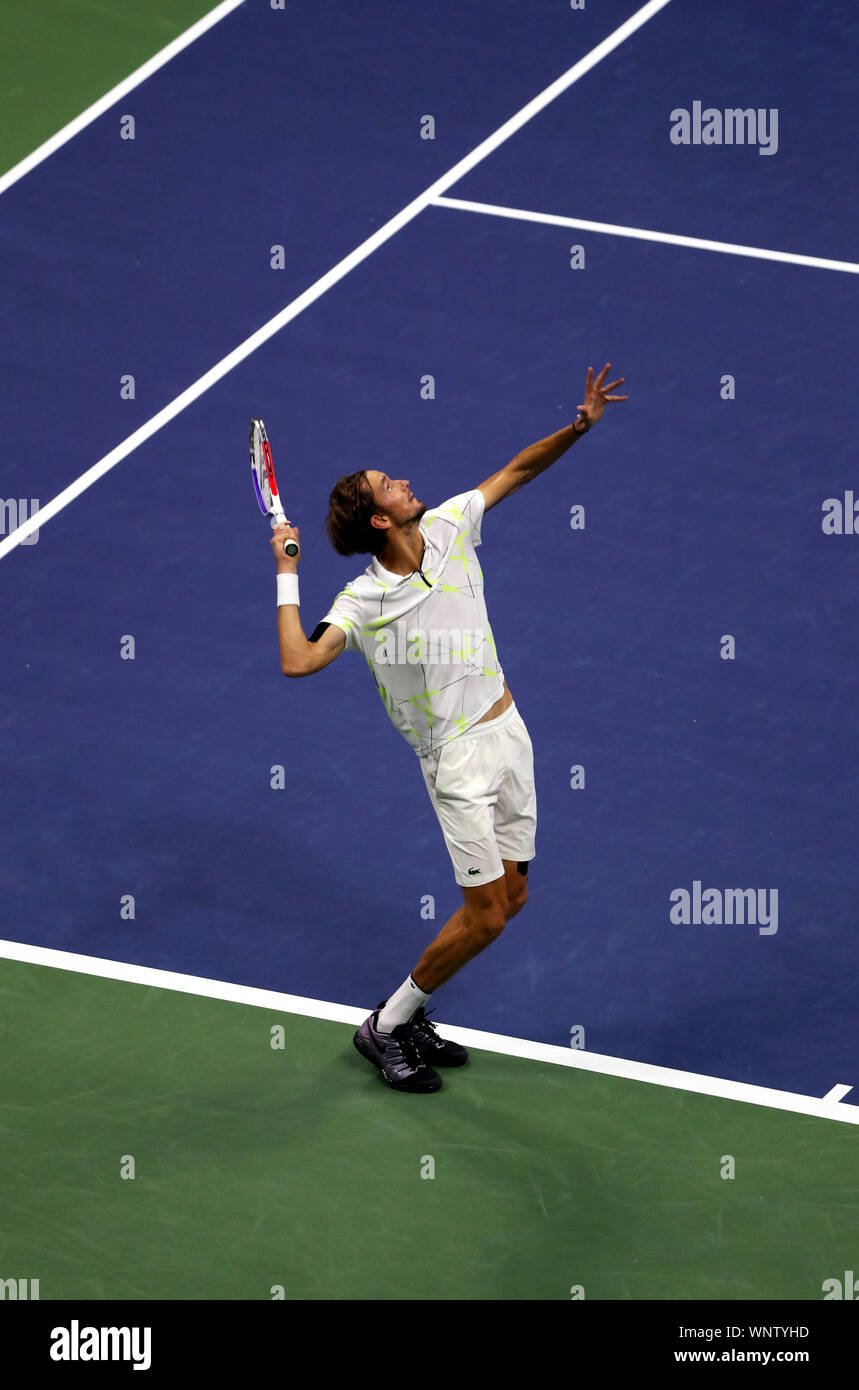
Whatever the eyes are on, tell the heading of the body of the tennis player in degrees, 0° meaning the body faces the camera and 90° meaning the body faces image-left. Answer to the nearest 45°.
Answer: approximately 315°

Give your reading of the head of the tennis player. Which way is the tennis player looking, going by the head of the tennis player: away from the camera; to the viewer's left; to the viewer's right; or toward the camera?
to the viewer's right
